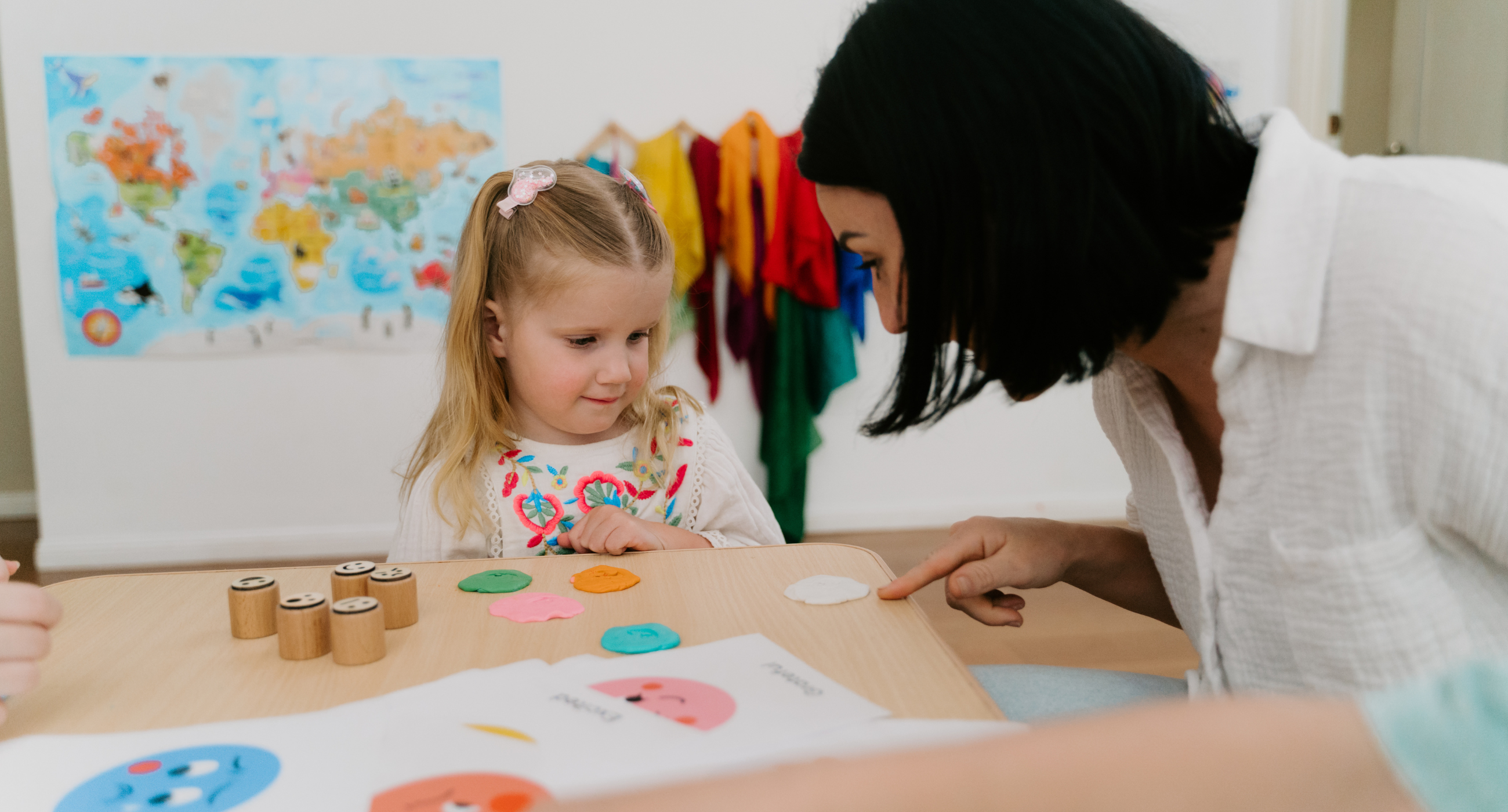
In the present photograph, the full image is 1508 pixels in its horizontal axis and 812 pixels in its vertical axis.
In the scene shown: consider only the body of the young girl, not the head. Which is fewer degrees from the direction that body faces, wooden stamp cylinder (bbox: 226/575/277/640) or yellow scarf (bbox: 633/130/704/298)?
the wooden stamp cylinder

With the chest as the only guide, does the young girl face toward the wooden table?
yes

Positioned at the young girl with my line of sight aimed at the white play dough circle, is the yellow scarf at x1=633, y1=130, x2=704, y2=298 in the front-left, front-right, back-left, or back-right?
back-left

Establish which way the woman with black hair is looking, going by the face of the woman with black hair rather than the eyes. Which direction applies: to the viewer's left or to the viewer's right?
to the viewer's left

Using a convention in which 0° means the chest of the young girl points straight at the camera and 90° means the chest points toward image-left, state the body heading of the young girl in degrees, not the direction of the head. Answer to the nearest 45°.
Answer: approximately 0°

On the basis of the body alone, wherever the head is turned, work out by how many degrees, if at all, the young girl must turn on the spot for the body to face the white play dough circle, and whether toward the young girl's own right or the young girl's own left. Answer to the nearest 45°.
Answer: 0° — they already face it
